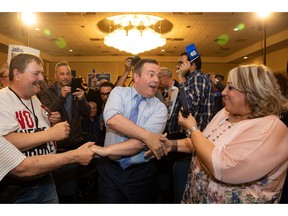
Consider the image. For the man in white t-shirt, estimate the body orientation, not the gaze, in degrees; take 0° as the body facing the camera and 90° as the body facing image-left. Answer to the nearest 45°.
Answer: approximately 315°

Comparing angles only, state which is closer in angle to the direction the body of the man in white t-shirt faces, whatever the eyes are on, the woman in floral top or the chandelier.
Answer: the woman in floral top

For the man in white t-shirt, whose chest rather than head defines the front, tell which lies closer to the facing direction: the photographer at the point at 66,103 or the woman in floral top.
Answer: the woman in floral top

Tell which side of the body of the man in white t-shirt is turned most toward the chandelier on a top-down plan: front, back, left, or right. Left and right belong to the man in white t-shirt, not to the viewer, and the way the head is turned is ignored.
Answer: left

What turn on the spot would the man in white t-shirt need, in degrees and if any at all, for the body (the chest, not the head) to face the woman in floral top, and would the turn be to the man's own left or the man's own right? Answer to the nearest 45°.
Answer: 0° — they already face them

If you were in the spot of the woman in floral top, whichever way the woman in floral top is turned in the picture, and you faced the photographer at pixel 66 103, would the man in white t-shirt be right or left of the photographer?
left

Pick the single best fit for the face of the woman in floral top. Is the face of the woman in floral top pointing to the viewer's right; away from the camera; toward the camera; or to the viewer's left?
to the viewer's left

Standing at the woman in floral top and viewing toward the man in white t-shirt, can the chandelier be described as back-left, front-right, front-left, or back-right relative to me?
front-right

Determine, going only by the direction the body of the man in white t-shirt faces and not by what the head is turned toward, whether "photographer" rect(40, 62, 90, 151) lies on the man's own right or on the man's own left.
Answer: on the man's own left

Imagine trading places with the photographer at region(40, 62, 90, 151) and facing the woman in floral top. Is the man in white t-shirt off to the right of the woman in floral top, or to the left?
right
